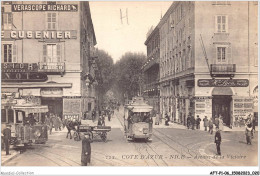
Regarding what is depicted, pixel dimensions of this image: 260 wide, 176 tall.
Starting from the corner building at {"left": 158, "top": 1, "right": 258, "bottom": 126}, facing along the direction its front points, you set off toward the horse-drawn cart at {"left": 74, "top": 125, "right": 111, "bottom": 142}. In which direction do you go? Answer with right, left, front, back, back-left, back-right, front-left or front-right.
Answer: front-right

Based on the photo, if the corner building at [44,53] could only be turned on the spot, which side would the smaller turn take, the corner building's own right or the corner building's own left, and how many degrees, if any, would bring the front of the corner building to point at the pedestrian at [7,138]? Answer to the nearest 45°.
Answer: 0° — it already faces them

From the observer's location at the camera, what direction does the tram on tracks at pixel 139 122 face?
facing the viewer

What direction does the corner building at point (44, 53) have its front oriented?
toward the camera

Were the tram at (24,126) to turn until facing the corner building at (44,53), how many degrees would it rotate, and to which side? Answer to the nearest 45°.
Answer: approximately 135° to its left

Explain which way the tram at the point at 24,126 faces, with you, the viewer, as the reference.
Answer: facing the viewer and to the right of the viewer

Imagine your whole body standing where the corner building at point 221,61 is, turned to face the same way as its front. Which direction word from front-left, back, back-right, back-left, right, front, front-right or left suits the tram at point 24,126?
front-right

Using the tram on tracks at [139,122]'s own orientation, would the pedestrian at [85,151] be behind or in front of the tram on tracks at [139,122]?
in front

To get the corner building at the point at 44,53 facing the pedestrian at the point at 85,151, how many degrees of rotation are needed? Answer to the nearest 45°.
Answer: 0° — it already faces them
